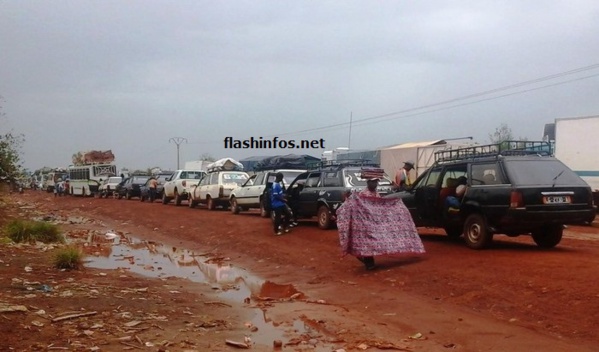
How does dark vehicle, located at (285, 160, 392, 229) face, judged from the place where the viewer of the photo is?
facing away from the viewer and to the left of the viewer
